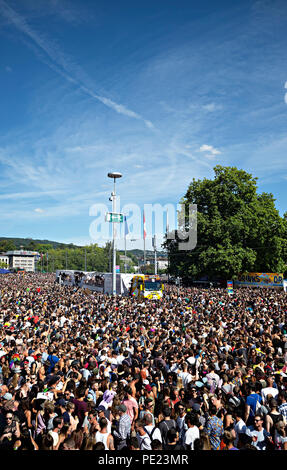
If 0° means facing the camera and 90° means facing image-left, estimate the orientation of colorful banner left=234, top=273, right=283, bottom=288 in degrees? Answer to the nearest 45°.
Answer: approximately 0°

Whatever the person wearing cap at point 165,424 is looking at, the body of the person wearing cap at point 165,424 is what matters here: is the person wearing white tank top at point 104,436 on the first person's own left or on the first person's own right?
on the first person's own left

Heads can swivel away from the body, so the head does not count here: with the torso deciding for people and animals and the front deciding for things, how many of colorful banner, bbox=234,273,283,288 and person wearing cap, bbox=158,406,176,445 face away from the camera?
1

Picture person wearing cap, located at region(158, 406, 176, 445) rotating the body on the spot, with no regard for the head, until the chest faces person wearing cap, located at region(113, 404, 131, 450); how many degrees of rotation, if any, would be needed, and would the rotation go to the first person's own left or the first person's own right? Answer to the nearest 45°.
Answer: approximately 90° to the first person's own left

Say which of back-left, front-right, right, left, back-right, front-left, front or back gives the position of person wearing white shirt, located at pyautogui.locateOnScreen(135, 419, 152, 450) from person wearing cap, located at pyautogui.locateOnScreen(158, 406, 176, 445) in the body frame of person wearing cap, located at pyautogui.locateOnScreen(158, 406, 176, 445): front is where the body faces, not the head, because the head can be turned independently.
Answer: back-left

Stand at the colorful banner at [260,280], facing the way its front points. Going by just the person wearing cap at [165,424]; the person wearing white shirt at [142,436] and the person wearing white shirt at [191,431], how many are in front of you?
3

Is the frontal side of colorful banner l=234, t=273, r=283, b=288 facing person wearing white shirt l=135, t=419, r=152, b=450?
yes

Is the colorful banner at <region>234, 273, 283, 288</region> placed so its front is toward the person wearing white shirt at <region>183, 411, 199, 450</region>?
yes

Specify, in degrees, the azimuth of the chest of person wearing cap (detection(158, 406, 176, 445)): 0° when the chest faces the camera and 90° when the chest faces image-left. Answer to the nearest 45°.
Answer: approximately 180°

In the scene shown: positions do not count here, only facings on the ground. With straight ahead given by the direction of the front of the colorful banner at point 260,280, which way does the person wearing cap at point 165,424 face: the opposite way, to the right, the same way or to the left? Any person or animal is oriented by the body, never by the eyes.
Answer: the opposite way
